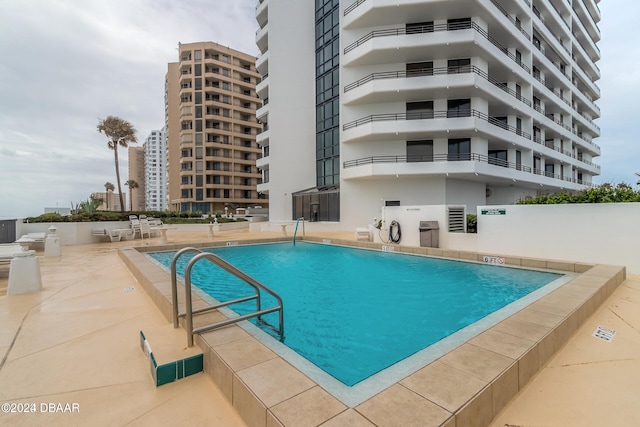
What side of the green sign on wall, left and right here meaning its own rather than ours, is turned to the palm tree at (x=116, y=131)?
right

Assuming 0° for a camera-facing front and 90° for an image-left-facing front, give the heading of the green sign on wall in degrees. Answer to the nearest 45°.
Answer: approximately 0°

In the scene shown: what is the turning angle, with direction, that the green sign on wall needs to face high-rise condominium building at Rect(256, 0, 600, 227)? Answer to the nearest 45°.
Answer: approximately 135° to its right

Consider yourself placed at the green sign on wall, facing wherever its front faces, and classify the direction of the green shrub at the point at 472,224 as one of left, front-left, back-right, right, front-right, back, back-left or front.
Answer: back-right

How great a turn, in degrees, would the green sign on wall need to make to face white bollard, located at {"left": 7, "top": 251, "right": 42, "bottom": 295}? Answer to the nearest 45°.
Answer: approximately 45° to its right

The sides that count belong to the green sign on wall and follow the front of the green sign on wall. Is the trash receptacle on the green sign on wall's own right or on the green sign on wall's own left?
on the green sign on wall's own right

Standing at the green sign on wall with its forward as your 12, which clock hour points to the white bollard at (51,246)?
The white bollard is roughly at 2 o'clock from the green sign on wall.

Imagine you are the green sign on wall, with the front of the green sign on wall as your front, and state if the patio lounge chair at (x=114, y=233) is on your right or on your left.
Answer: on your right

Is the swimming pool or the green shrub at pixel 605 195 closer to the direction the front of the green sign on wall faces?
the swimming pool

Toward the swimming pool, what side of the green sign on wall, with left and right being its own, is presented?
front
